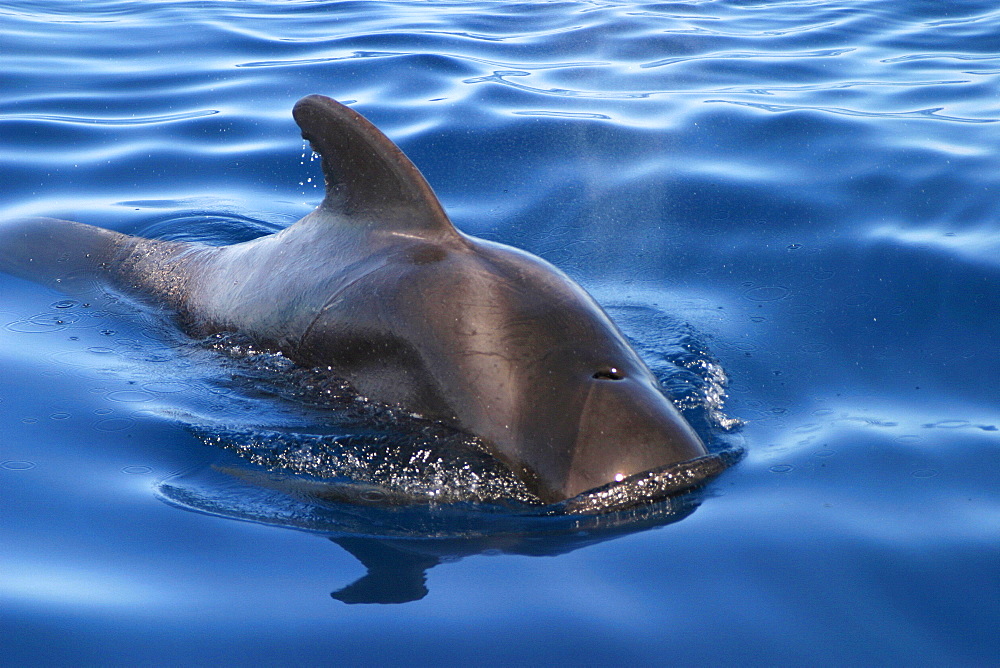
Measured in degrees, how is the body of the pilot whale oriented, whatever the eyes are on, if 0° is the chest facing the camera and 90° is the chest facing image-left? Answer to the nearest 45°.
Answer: approximately 315°
